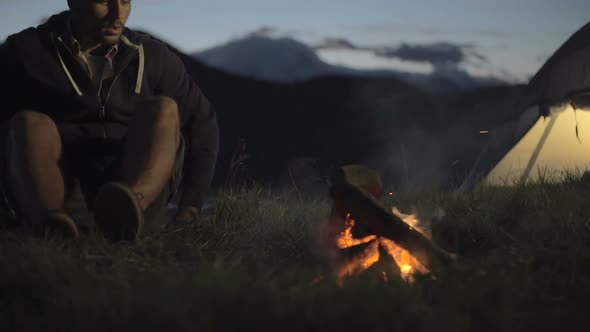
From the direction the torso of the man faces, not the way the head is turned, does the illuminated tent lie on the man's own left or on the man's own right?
on the man's own left

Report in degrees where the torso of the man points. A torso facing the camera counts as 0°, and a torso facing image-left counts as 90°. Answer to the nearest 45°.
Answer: approximately 0°

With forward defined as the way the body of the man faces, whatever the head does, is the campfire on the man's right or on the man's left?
on the man's left

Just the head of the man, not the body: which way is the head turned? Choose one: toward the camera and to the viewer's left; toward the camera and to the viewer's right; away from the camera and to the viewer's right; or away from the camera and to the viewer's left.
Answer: toward the camera and to the viewer's right
